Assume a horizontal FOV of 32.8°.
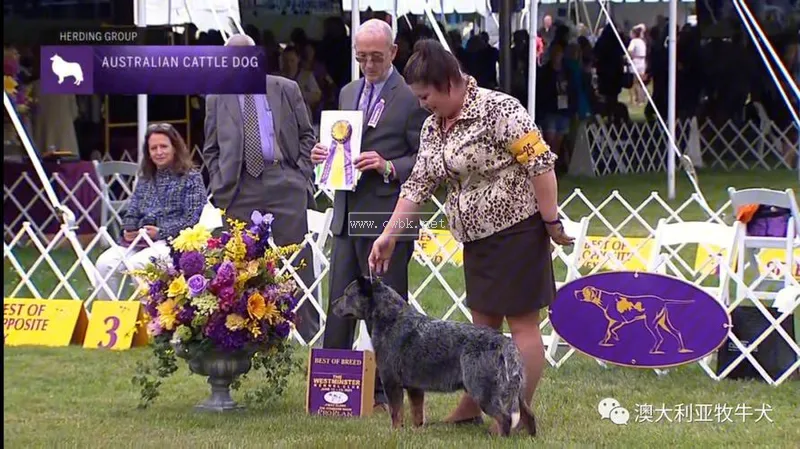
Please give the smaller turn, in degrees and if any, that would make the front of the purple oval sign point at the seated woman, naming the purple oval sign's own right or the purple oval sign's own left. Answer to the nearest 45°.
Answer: approximately 90° to the purple oval sign's own right

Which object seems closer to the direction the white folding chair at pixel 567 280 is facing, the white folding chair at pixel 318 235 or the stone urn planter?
the stone urn planter

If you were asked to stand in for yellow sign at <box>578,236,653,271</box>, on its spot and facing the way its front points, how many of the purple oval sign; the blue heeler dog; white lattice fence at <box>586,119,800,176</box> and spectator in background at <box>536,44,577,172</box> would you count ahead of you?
2

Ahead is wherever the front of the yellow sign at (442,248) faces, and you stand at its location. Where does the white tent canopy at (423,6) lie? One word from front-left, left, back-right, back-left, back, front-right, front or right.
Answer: back

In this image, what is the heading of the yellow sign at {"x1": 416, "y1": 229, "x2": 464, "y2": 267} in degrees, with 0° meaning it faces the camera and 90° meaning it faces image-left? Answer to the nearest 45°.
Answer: approximately 0°

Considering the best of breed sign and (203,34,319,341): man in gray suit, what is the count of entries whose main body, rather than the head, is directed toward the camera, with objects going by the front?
2

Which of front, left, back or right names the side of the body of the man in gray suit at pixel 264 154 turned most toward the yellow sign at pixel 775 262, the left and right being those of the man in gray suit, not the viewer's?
left

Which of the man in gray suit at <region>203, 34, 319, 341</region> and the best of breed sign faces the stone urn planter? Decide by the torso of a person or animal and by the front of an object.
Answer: the man in gray suit

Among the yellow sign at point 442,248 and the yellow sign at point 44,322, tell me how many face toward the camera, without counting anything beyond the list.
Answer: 2
